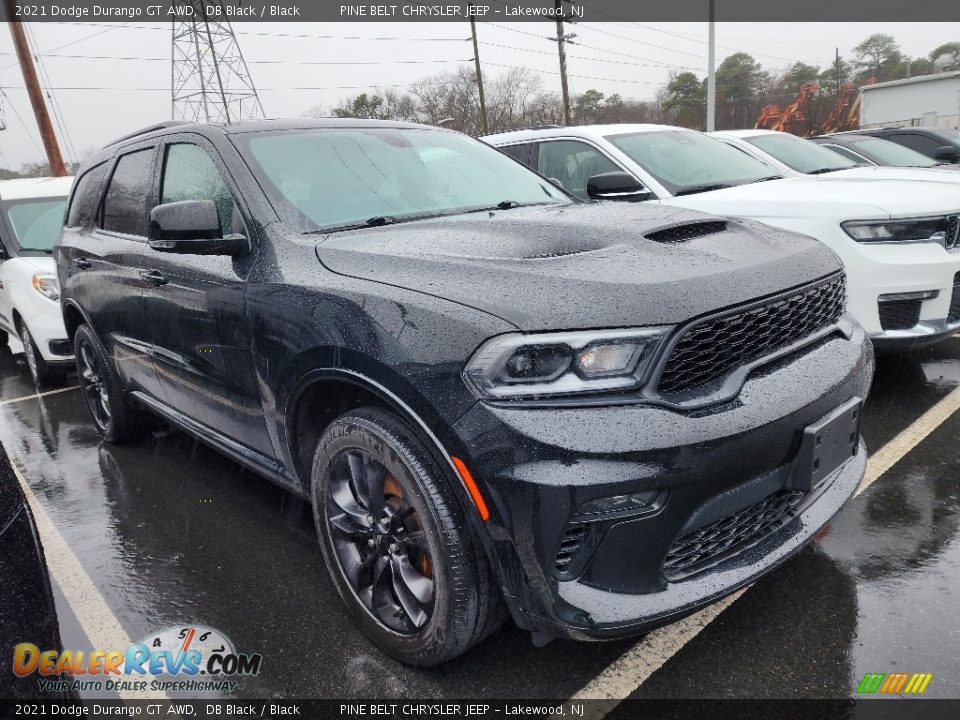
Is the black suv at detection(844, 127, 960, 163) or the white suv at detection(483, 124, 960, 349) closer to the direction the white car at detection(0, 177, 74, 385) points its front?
the white suv

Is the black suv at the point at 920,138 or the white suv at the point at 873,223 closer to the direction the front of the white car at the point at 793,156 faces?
the white suv

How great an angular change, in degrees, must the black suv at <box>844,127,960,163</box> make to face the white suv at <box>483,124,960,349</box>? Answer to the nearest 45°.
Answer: approximately 45° to its right

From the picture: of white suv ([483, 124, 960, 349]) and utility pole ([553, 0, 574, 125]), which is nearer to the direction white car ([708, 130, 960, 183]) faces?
the white suv

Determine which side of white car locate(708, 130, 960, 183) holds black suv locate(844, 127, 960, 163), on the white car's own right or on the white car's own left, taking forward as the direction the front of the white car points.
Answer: on the white car's own left

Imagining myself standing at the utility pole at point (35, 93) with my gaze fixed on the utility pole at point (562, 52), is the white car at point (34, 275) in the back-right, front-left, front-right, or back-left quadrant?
back-right

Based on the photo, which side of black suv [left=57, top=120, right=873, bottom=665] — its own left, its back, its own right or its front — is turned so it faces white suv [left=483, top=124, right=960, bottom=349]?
left

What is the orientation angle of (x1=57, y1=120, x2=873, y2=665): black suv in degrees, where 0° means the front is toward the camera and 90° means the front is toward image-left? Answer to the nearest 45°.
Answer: approximately 315°

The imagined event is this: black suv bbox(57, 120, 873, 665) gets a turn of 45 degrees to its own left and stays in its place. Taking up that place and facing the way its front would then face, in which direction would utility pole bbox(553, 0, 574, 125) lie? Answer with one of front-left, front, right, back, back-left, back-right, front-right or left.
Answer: left

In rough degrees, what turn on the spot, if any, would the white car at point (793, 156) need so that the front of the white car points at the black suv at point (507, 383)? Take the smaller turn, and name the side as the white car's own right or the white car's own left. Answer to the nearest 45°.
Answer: approximately 45° to the white car's own right

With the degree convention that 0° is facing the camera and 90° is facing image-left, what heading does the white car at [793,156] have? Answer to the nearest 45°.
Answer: approximately 315°
